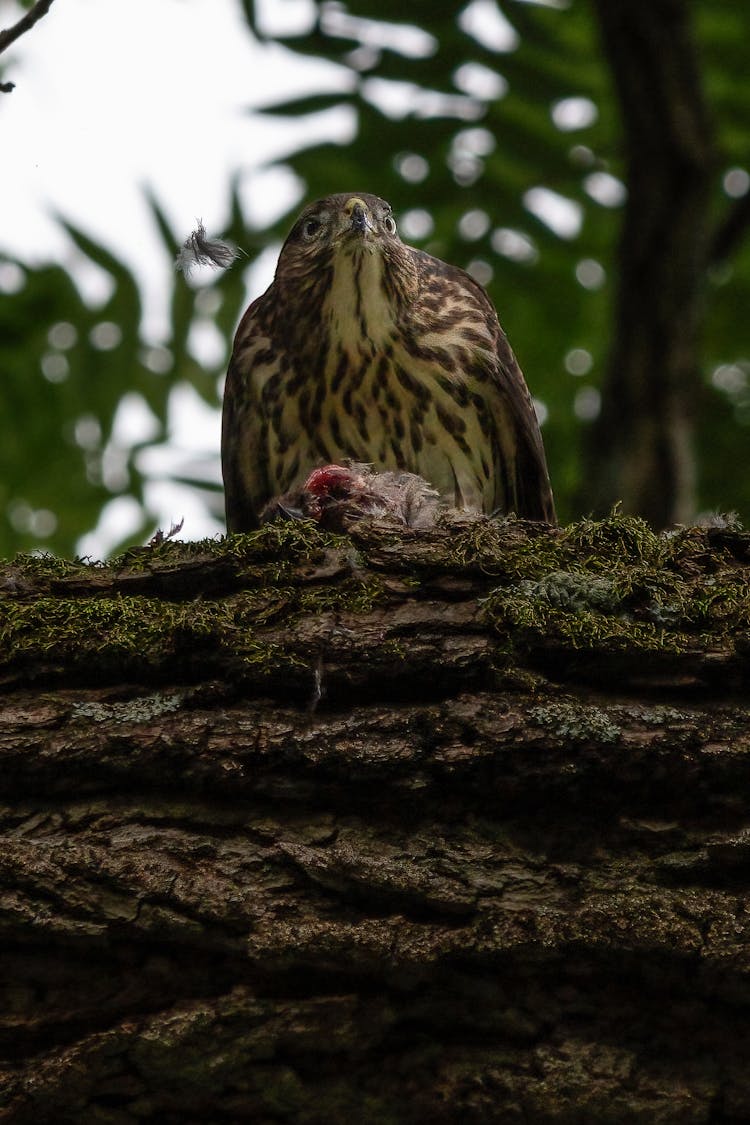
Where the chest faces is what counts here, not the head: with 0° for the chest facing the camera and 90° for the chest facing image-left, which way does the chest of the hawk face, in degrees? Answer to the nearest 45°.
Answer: approximately 0°

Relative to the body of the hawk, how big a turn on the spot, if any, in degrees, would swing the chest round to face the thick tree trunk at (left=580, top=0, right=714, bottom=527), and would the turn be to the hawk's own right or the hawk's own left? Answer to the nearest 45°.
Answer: approximately 135° to the hawk's own left

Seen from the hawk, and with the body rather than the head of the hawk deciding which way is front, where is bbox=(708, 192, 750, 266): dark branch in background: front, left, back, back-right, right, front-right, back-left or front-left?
back-left
